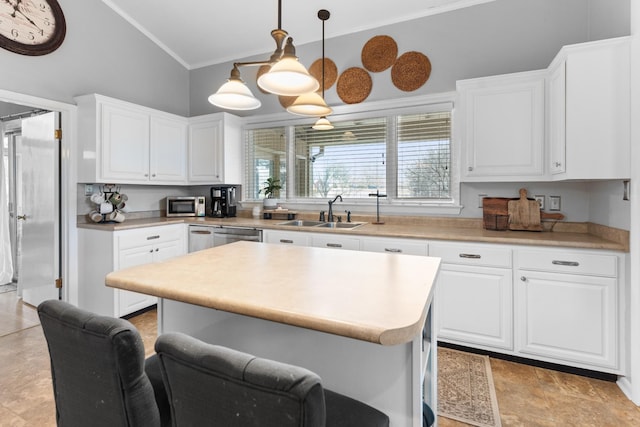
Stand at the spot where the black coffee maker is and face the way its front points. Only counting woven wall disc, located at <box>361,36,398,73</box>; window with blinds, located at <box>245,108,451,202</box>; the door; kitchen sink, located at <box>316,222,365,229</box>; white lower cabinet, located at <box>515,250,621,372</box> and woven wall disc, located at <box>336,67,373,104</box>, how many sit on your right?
1

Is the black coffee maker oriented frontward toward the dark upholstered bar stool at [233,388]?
yes

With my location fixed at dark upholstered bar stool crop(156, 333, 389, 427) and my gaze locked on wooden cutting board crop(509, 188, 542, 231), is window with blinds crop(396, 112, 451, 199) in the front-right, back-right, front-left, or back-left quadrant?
front-left

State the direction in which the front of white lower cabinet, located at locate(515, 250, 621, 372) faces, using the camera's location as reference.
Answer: facing the viewer and to the left of the viewer

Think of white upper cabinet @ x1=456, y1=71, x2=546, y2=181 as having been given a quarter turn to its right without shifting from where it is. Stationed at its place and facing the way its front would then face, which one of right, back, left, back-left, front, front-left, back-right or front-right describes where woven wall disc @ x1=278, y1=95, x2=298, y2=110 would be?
front-left

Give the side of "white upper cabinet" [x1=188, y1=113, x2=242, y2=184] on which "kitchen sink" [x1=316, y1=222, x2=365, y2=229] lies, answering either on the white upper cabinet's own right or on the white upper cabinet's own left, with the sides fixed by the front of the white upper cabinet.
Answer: on the white upper cabinet's own left

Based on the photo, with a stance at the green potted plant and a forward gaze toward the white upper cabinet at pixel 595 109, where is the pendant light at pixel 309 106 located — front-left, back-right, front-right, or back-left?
front-right

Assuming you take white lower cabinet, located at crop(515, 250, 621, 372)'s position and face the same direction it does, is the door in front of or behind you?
in front

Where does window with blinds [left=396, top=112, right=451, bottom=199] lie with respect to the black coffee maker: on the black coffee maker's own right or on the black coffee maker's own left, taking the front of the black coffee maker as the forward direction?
on the black coffee maker's own left

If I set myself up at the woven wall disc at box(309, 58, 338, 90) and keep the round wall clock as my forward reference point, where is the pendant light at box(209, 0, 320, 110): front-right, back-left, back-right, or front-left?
front-left

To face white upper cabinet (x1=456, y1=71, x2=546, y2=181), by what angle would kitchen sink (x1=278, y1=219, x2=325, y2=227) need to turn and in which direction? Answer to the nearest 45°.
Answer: approximately 45° to its left

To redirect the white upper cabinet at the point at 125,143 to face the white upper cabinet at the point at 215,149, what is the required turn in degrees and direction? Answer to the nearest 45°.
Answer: approximately 45° to its left

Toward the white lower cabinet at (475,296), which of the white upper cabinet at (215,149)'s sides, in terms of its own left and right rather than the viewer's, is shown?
left

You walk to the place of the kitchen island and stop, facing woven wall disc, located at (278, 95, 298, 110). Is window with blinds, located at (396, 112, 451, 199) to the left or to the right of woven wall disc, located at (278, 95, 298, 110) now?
right

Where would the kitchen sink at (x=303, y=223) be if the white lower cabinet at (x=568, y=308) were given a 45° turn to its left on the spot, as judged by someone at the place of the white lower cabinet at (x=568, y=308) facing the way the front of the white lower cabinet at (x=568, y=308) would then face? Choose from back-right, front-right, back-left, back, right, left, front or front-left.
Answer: right

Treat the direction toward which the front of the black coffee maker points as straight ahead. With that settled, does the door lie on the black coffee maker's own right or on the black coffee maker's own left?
on the black coffee maker's own right

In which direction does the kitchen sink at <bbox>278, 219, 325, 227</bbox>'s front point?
toward the camera
